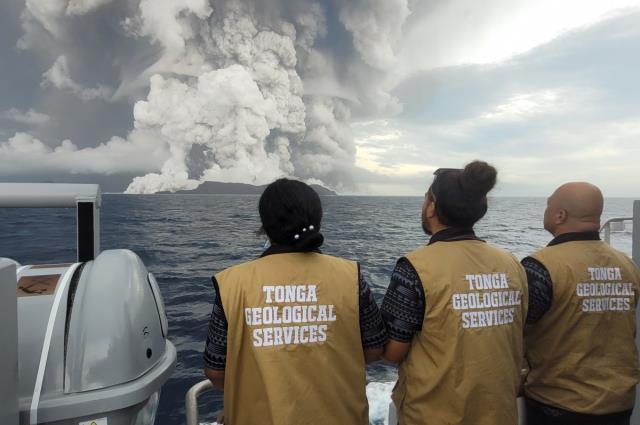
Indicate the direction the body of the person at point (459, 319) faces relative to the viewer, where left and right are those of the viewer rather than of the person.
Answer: facing away from the viewer and to the left of the viewer

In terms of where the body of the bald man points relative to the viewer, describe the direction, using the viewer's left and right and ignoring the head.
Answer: facing away from the viewer and to the left of the viewer

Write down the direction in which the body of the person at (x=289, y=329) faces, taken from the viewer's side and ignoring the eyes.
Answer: away from the camera

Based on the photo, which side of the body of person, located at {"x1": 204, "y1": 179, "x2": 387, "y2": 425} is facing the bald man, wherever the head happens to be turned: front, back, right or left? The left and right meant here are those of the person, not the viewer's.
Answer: right

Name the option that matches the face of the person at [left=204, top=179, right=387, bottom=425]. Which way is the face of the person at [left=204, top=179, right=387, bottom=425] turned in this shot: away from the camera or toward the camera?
away from the camera

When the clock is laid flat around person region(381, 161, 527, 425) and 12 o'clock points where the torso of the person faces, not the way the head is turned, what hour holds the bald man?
The bald man is roughly at 3 o'clock from the person.

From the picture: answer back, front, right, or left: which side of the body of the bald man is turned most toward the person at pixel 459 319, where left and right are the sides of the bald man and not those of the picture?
left

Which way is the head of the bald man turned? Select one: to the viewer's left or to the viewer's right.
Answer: to the viewer's left

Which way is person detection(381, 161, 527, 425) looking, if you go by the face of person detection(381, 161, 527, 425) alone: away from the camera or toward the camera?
away from the camera
